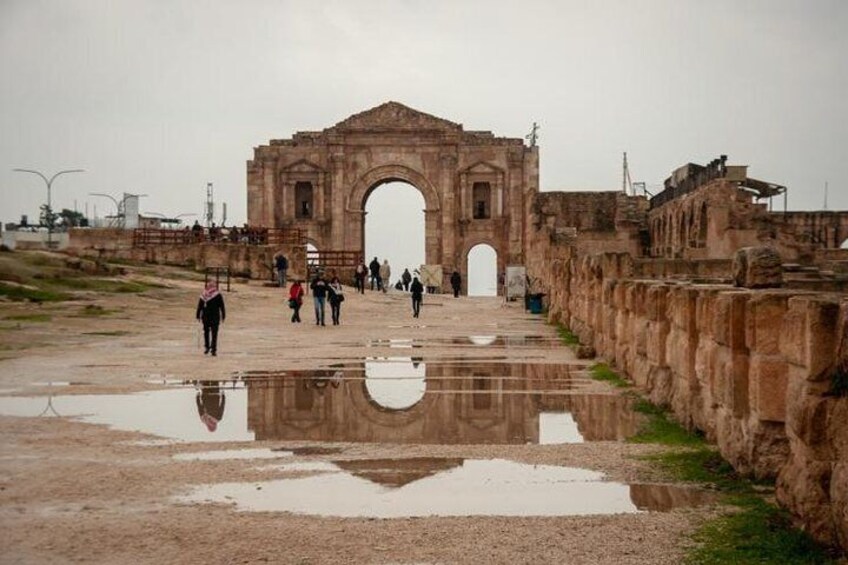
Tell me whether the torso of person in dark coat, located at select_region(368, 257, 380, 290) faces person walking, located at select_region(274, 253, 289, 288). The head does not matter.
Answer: no

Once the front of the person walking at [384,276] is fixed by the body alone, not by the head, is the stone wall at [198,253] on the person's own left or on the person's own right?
on the person's own left

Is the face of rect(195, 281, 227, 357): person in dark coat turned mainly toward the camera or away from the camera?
toward the camera

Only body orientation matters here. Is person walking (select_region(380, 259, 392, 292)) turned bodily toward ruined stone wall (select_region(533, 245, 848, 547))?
no

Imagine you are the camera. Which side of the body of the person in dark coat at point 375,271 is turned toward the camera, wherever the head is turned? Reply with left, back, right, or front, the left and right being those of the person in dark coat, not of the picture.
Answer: back

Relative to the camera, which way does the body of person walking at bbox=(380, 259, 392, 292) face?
away from the camera
